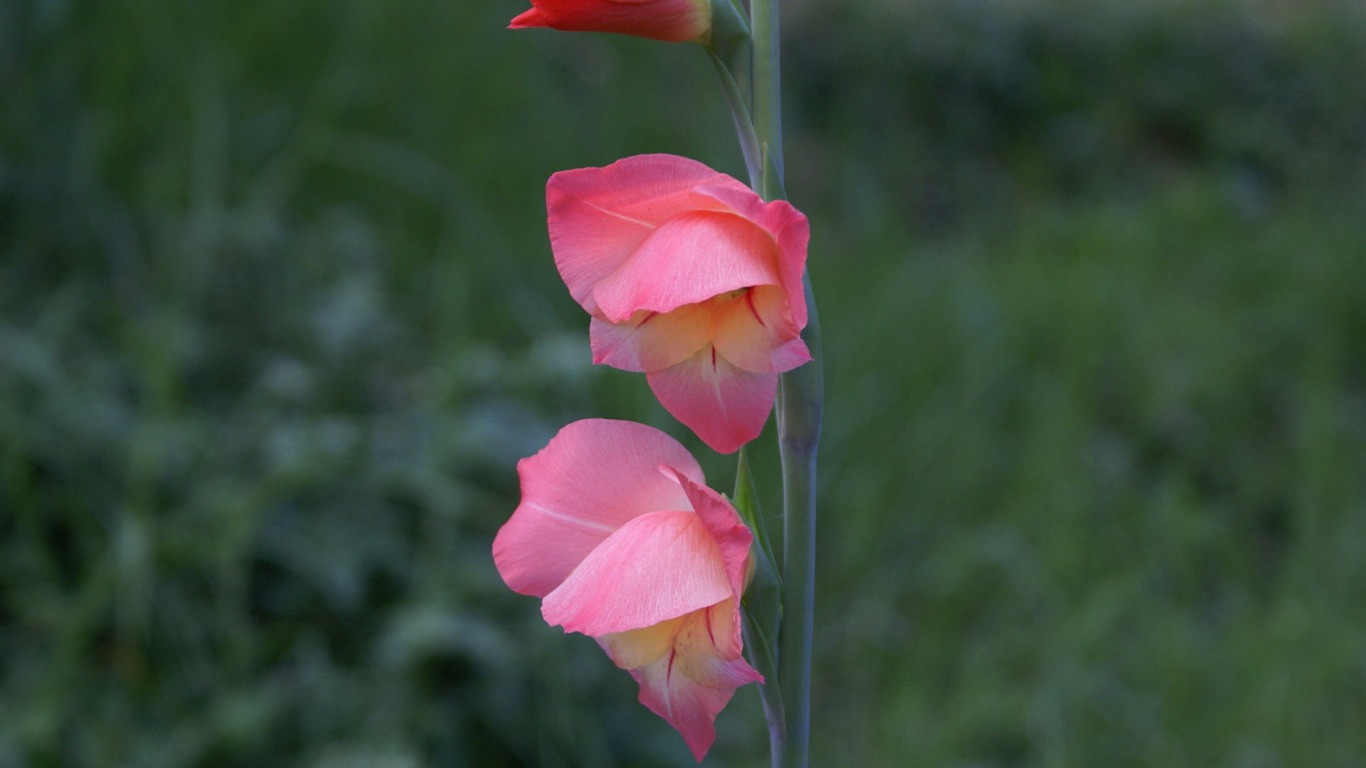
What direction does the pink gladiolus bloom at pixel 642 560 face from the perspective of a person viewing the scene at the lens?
facing the viewer and to the left of the viewer

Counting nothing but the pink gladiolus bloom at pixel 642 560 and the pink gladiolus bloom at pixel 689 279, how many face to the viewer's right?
0

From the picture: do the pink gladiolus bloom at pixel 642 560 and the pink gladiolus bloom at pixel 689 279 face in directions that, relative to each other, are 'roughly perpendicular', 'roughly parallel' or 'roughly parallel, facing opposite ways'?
roughly parallel
